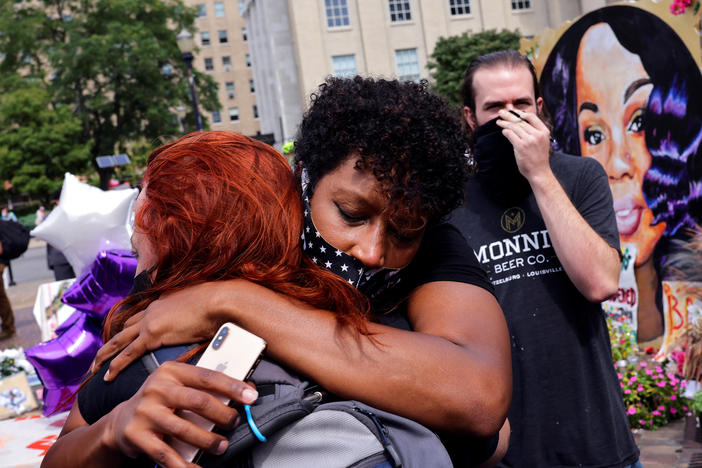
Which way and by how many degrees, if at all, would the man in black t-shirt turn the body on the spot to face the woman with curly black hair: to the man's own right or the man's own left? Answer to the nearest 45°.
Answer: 0° — they already face them

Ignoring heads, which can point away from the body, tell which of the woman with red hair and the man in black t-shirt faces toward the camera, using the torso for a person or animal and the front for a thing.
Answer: the man in black t-shirt

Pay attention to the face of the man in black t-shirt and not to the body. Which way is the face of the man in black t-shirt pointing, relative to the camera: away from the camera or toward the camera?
toward the camera

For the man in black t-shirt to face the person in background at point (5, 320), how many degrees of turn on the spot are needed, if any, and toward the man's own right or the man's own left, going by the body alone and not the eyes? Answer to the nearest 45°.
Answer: approximately 135° to the man's own right

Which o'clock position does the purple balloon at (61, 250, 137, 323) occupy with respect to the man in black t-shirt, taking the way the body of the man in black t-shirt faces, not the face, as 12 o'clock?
The purple balloon is roughly at 3 o'clock from the man in black t-shirt.

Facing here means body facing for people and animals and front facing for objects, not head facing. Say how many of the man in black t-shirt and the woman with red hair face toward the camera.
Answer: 1

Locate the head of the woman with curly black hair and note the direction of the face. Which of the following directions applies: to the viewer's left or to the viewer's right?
to the viewer's left

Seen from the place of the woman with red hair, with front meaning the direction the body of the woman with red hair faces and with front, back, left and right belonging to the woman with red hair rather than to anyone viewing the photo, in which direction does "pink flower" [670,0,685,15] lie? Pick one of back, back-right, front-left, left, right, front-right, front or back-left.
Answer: right

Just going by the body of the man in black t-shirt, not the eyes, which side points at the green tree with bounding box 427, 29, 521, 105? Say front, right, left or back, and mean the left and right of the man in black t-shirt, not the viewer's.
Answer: back

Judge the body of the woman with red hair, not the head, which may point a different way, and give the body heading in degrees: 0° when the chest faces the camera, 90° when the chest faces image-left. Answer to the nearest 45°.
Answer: approximately 135°

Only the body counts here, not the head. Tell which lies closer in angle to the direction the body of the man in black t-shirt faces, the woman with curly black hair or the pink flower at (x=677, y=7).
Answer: the woman with curly black hair

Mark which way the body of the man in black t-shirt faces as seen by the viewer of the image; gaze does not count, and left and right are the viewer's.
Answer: facing the viewer
